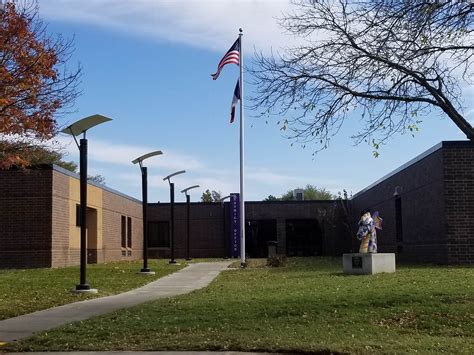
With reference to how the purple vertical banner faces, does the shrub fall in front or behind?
in front

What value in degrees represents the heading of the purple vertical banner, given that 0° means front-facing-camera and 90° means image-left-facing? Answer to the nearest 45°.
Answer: approximately 0°

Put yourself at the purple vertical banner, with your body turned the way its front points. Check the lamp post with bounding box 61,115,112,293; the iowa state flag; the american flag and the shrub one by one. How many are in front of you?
4

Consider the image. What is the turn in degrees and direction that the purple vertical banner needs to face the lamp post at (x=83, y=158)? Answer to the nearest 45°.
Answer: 0° — it already faces it
